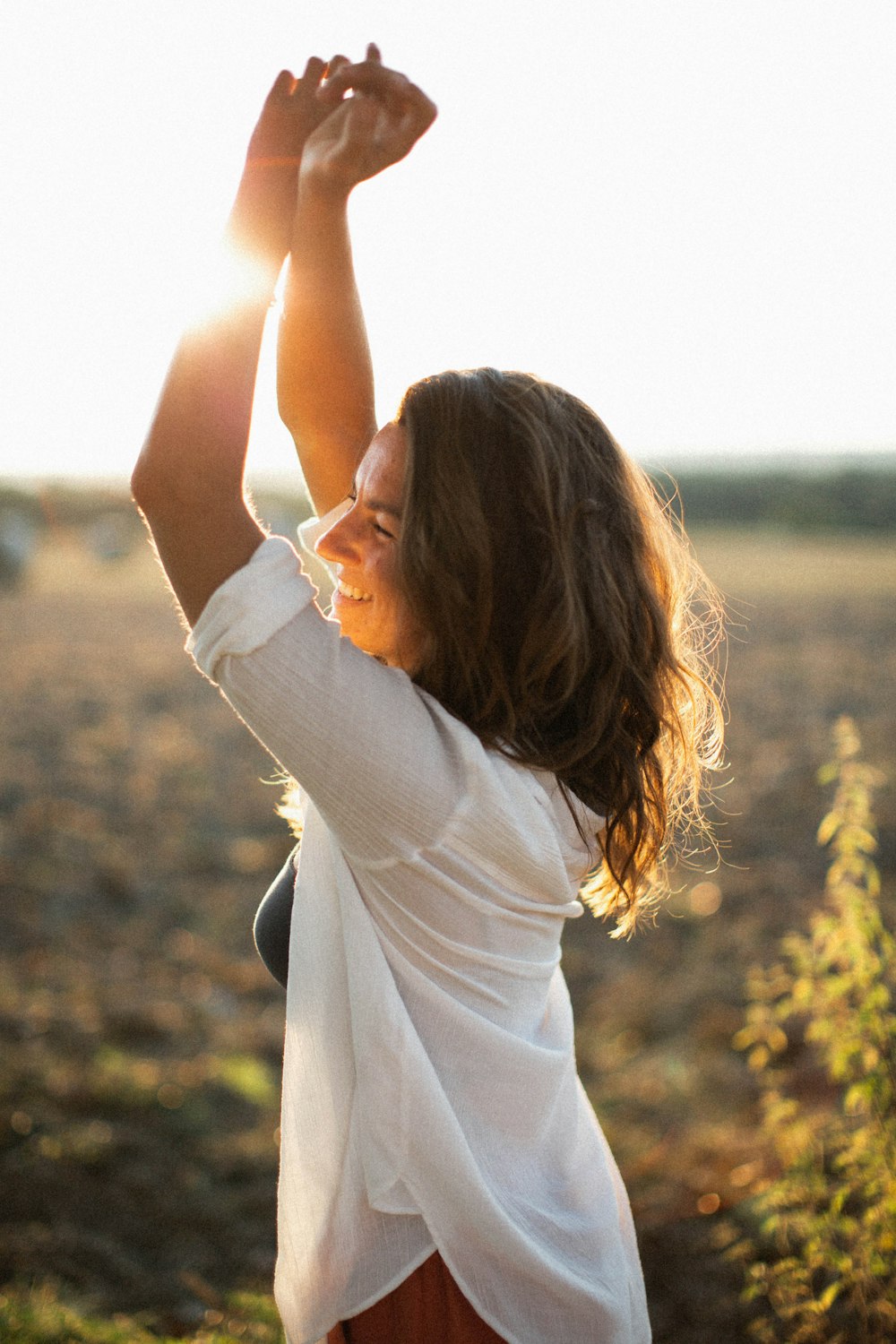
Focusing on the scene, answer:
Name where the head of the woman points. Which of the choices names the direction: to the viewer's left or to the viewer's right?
to the viewer's left

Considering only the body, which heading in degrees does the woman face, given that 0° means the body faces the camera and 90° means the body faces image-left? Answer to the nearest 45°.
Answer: approximately 90°
